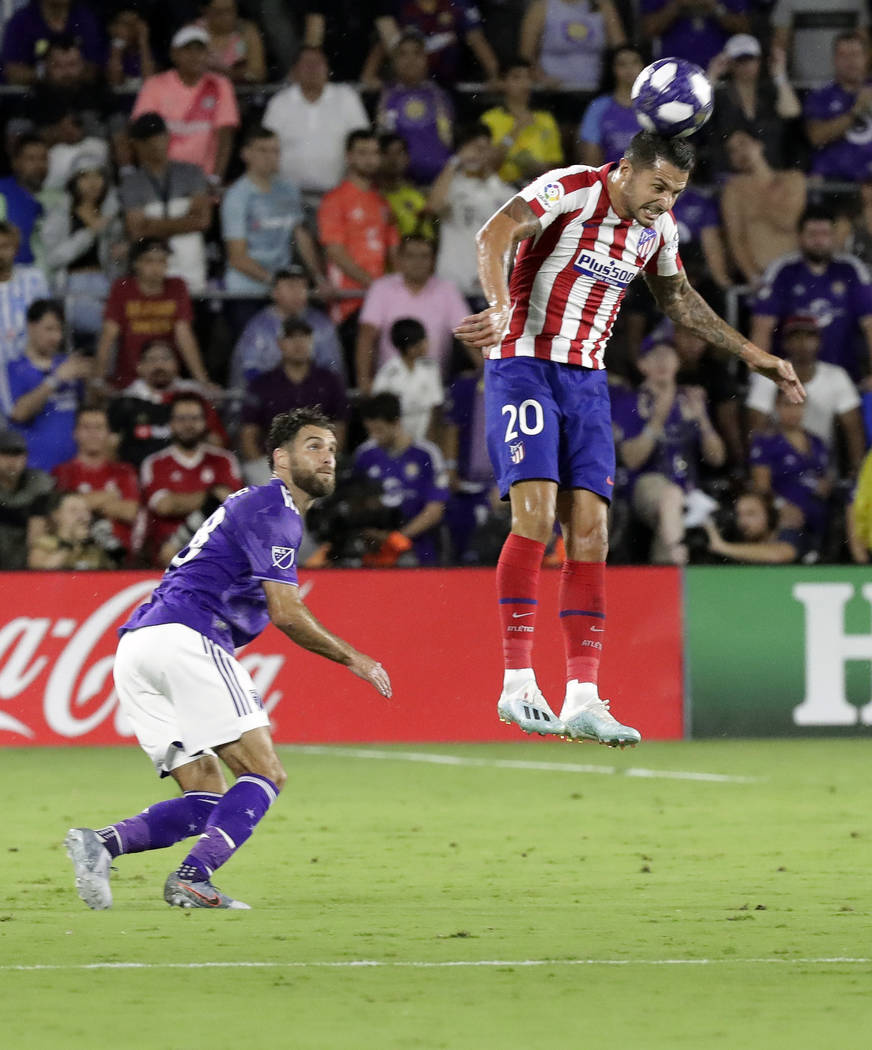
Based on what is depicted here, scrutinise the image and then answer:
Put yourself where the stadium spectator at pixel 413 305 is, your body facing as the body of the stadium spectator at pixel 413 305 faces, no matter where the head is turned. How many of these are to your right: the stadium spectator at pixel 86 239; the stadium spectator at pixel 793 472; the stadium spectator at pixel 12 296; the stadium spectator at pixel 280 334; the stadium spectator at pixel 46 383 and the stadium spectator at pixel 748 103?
4

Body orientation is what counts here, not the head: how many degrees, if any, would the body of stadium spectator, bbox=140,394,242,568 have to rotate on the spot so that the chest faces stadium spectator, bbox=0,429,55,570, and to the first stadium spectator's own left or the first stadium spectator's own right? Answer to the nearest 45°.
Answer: approximately 90° to the first stadium spectator's own right

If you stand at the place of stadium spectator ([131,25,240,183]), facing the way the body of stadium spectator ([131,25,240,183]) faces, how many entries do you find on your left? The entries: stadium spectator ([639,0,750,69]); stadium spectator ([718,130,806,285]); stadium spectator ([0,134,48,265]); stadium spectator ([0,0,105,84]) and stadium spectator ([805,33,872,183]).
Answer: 3

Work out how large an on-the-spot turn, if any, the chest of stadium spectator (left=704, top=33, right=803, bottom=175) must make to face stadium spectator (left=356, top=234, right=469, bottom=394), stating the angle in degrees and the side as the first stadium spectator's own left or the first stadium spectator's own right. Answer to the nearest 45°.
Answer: approximately 45° to the first stadium spectator's own right

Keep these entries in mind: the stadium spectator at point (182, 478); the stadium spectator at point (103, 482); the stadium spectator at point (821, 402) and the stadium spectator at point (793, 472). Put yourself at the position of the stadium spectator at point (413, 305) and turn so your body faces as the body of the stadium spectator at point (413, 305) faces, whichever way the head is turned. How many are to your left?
2
